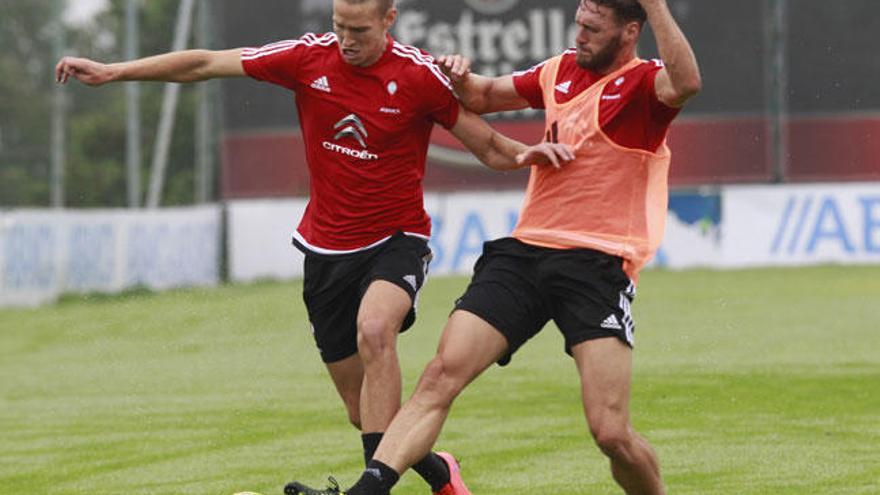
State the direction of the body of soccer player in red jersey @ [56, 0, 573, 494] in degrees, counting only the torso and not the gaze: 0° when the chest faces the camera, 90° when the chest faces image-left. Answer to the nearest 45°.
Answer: approximately 0°

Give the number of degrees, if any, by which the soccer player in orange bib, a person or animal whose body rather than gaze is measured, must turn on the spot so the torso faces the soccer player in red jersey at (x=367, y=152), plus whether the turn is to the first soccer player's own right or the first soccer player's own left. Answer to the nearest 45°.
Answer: approximately 90° to the first soccer player's own right

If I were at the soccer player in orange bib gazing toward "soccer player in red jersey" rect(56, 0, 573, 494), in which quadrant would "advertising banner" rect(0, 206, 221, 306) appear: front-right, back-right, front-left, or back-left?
front-right

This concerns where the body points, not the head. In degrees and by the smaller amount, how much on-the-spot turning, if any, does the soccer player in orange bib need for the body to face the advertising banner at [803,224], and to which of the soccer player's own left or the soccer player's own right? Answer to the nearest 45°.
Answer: approximately 135° to the soccer player's own right

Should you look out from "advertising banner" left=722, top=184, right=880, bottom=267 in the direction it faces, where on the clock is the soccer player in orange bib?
The soccer player in orange bib is roughly at 12 o'clock from the advertising banner.

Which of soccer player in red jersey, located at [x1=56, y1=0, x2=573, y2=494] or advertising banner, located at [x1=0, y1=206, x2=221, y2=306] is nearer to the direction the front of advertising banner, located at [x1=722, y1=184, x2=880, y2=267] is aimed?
the soccer player in red jersey

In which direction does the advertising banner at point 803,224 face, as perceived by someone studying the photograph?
facing the viewer

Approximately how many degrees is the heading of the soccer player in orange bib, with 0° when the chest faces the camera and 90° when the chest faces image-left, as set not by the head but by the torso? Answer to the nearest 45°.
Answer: approximately 45°

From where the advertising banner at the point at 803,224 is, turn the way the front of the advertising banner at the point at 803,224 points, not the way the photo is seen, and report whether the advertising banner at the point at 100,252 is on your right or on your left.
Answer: on your right

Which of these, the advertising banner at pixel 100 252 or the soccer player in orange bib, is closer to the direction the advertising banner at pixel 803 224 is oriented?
the soccer player in orange bib

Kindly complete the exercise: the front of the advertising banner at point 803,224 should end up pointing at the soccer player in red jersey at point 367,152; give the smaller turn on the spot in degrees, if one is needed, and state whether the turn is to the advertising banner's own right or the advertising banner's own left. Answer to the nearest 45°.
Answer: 0° — it already faces them

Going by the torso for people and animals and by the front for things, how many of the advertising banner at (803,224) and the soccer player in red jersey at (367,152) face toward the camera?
2
